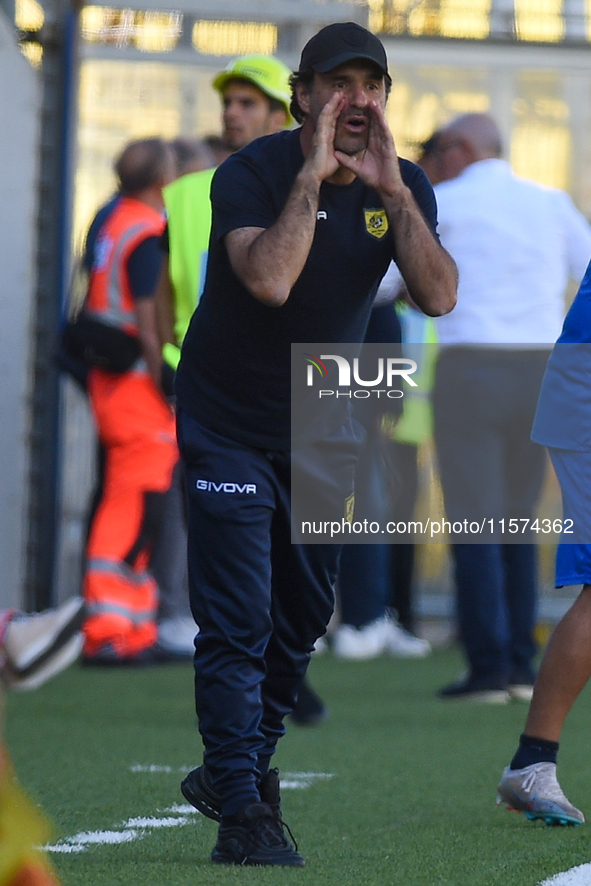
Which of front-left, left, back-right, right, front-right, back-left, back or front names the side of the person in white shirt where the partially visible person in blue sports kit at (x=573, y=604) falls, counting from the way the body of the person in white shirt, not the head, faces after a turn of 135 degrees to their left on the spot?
front

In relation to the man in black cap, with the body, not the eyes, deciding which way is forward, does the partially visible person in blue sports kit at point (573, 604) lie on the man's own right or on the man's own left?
on the man's own left

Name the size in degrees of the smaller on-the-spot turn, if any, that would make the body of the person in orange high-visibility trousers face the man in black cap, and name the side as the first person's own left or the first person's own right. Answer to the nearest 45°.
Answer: approximately 135° to the first person's own right

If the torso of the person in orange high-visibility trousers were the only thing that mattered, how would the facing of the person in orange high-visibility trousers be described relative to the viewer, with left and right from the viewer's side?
facing away from the viewer and to the right of the viewer

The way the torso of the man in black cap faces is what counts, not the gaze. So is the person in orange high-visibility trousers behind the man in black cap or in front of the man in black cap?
behind

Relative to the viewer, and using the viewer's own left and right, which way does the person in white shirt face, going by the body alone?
facing away from the viewer and to the left of the viewer
